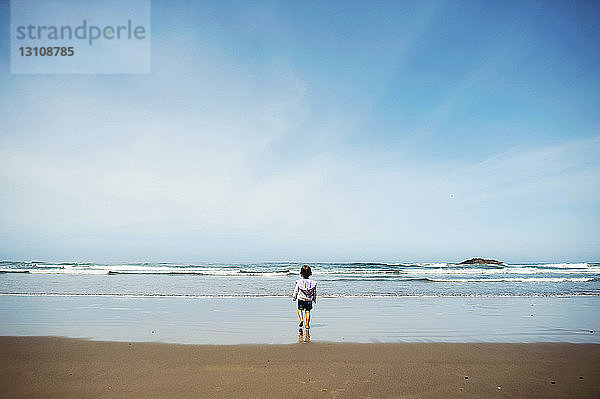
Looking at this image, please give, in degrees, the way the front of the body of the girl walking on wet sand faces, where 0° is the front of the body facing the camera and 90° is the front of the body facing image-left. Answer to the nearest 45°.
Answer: approximately 180°
